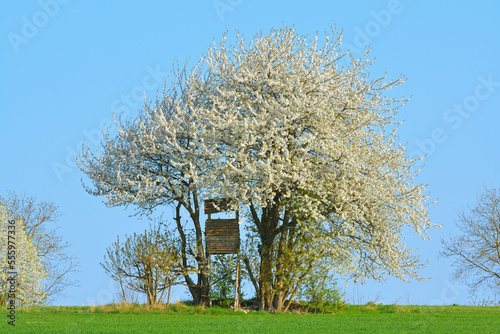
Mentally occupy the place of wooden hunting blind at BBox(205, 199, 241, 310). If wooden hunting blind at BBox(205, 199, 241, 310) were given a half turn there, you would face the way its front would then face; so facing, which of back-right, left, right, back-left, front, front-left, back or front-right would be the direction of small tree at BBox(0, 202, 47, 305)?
front-left

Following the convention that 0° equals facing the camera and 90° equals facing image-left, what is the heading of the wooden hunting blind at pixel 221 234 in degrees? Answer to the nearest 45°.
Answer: approximately 0°
